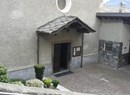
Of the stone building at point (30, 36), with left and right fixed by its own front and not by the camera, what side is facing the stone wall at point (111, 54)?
left

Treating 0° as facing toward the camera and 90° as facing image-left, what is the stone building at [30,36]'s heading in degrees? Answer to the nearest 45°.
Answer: approximately 315°

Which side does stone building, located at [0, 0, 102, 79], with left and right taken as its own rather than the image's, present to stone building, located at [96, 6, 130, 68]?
left
